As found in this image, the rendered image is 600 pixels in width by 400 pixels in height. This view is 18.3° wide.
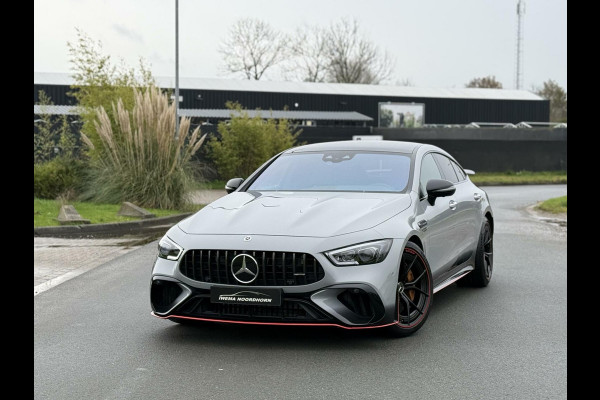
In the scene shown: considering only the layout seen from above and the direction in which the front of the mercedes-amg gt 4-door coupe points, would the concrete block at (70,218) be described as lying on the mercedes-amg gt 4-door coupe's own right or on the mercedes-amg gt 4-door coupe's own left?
on the mercedes-amg gt 4-door coupe's own right

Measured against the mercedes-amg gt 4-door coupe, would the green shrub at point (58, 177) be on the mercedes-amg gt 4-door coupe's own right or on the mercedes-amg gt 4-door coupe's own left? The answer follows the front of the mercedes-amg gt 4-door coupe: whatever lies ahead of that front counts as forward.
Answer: on the mercedes-amg gt 4-door coupe's own right

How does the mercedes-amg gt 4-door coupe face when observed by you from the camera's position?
facing the viewer and to the left of the viewer

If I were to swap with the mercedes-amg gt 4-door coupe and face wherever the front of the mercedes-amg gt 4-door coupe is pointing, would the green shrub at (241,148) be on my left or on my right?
on my right

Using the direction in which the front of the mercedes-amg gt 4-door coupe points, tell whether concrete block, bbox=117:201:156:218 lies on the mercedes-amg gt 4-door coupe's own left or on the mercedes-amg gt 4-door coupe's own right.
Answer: on the mercedes-amg gt 4-door coupe's own right
